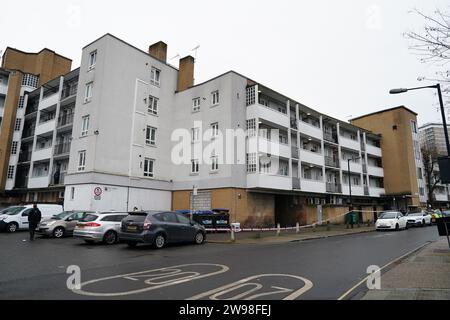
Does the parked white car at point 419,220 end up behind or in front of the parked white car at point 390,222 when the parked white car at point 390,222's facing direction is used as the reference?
behind

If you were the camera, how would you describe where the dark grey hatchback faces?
facing away from the viewer and to the right of the viewer

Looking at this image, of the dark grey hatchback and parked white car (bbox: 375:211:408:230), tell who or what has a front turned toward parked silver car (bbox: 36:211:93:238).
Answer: the parked white car
